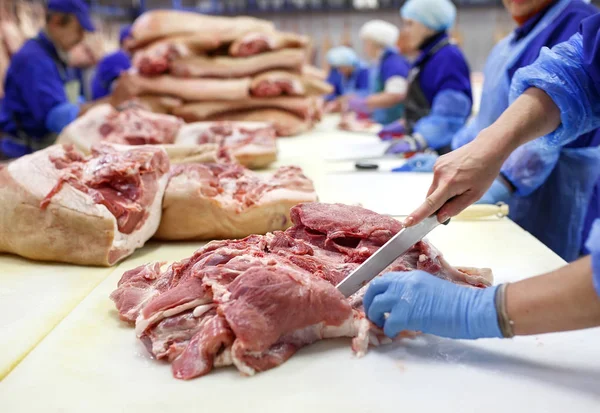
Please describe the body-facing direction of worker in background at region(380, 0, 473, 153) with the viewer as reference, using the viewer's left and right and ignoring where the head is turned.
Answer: facing to the left of the viewer

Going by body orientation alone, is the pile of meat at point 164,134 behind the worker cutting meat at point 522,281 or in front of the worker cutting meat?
in front

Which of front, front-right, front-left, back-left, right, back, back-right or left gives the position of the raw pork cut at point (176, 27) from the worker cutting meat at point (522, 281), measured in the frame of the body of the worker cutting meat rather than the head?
front-right

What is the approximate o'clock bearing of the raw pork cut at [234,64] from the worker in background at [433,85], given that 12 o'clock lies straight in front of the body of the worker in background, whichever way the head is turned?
The raw pork cut is roughly at 12 o'clock from the worker in background.

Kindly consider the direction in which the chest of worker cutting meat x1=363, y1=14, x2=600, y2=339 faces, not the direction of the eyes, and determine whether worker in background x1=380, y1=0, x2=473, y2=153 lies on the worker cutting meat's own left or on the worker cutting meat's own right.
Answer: on the worker cutting meat's own right

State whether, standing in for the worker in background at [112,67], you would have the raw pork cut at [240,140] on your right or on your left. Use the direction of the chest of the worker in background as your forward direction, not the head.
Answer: on your right

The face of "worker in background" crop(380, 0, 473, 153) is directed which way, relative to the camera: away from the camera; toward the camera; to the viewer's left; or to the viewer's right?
to the viewer's left

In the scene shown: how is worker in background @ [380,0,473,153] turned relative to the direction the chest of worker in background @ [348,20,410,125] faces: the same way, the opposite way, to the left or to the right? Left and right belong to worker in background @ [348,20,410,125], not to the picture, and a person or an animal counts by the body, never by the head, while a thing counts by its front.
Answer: the same way

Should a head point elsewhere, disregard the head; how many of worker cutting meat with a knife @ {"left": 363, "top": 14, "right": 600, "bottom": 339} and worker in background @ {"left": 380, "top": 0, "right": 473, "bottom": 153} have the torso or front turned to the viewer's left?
2

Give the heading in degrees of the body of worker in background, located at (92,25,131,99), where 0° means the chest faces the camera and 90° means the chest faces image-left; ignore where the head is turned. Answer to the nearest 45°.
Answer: approximately 270°
